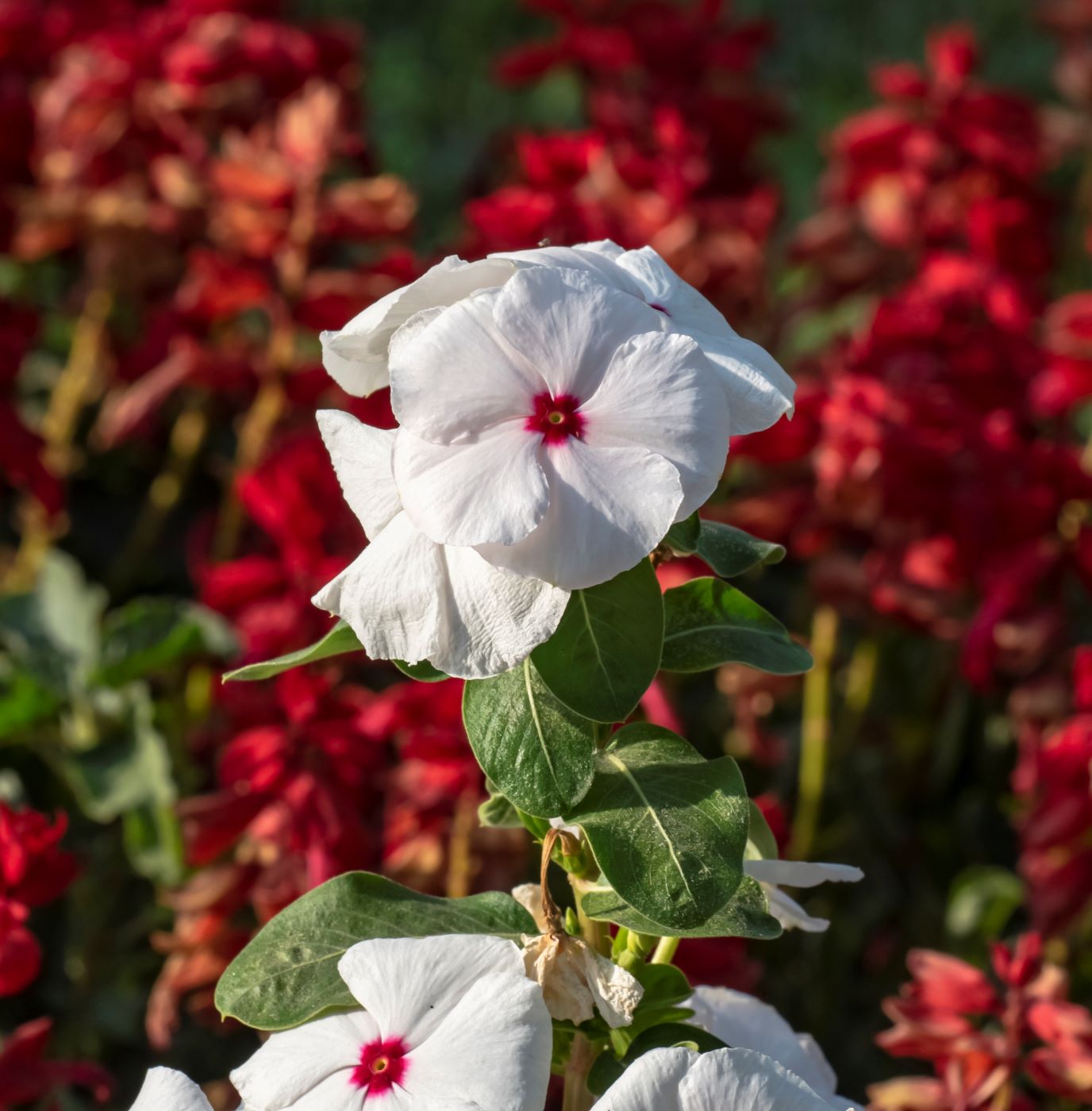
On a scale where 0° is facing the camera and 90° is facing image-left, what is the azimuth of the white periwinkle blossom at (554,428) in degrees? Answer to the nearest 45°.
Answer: approximately 0°

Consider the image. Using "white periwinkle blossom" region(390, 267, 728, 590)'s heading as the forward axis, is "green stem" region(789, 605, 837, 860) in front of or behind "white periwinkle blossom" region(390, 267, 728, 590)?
behind

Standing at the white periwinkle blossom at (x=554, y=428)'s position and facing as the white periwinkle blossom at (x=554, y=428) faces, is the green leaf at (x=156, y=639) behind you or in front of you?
behind
